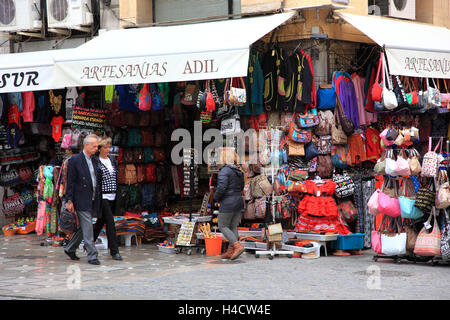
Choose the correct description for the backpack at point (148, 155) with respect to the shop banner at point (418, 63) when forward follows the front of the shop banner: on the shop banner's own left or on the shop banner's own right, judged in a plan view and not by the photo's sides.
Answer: on the shop banner's own right

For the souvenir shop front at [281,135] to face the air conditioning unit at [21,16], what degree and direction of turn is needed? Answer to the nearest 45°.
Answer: approximately 135° to its right

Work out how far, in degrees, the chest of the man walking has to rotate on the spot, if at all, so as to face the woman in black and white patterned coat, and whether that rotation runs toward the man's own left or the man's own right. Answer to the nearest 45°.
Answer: approximately 90° to the man's own left

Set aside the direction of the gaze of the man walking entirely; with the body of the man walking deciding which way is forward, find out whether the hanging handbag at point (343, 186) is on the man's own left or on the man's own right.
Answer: on the man's own left

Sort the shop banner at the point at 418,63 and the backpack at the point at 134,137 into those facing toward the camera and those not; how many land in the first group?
2

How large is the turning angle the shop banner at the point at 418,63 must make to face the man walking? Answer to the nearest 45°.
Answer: approximately 90° to its right

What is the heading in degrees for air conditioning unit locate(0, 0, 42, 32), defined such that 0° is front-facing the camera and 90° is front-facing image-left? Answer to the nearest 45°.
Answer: approximately 45°

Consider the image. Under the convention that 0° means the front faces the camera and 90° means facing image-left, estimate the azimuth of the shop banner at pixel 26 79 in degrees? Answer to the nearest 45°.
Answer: approximately 0°

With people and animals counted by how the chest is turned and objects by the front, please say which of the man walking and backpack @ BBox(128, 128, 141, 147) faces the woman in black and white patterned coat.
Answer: the backpack
